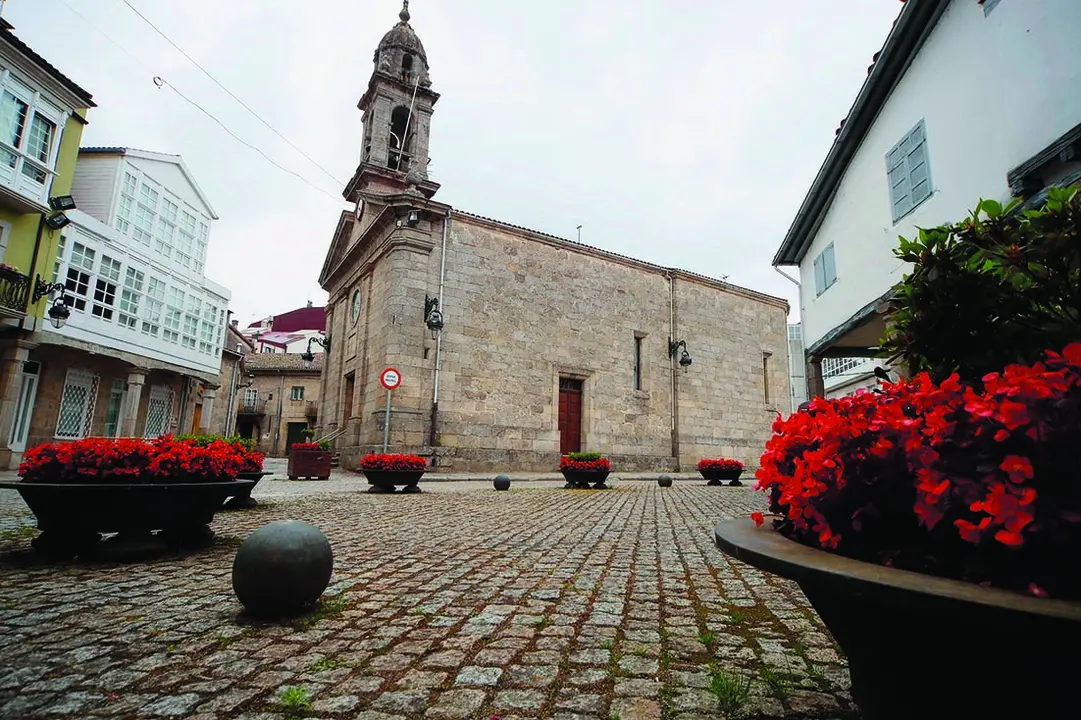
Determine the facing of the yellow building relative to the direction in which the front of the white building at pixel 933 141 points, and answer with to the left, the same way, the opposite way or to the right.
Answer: the opposite way

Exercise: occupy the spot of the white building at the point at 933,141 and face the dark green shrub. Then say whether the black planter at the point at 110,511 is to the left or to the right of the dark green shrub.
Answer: right

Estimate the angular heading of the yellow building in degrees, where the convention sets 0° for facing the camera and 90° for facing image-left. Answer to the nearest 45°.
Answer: approximately 315°

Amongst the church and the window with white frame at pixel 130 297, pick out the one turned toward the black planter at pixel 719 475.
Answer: the window with white frame

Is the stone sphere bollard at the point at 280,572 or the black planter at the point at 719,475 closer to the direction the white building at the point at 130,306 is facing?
the black planter

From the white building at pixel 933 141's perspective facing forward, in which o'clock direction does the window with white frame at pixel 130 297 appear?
The window with white frame is roughly at 1 o'clock from the white building.

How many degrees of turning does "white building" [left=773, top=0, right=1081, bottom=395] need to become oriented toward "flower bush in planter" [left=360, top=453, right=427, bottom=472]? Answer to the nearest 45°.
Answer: approximately 45° to its right

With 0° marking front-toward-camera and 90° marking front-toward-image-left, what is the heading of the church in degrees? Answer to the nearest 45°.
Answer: approximately 45°

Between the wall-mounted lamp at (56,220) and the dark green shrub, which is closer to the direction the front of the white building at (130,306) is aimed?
the dark green shrub

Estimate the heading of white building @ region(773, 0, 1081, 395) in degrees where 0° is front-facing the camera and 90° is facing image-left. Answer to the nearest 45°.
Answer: approximately 45°

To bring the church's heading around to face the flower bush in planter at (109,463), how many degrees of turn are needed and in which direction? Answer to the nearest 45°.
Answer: approximately 45° to its left
